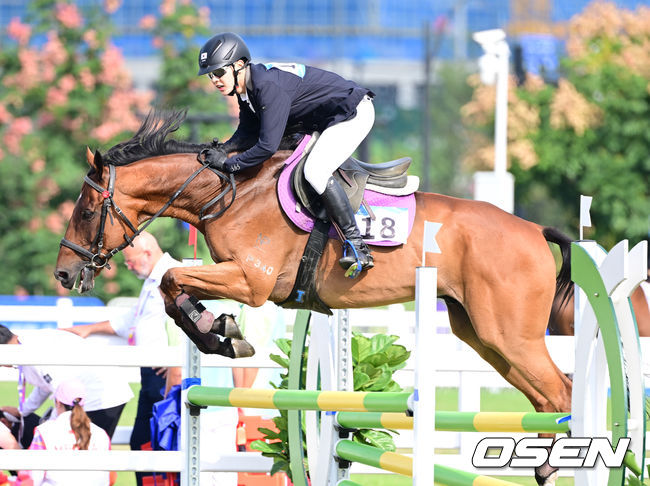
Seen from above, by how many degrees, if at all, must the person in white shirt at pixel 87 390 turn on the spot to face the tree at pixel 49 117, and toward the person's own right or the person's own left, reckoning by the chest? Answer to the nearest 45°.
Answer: approximately 90° to the person's own right

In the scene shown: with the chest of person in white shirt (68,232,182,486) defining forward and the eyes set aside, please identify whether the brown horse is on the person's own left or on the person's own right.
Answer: on the person's own left

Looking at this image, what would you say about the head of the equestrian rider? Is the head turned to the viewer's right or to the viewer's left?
to the viewer's left

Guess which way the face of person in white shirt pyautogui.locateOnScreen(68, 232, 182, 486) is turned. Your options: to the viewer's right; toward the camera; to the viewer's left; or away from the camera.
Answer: to the viewer's left

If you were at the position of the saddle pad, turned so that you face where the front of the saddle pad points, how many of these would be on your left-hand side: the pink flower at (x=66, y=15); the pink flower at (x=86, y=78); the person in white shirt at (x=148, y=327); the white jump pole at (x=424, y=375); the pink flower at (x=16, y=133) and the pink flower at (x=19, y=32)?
1

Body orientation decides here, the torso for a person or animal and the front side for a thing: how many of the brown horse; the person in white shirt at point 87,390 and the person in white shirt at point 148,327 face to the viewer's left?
3

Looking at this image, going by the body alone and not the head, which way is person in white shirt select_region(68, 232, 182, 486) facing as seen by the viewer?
to the viewer's left

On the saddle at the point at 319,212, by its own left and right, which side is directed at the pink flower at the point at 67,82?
right

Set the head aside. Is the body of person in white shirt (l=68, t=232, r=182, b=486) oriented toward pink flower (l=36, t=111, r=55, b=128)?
no

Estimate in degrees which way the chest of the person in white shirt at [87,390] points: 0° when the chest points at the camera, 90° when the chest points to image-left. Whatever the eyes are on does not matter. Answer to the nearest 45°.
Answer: approximately 90°

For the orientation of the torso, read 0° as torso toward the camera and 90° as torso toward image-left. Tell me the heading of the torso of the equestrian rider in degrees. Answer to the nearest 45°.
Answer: approximately 90°

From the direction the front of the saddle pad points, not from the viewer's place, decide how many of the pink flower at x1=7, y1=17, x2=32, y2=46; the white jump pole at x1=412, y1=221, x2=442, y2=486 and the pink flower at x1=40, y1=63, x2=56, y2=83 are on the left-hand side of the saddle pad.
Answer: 1

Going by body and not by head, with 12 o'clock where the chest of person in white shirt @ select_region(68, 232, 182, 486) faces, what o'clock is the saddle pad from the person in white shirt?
The saddle pad is roughly at 8 o'clock from the person in white shirt.

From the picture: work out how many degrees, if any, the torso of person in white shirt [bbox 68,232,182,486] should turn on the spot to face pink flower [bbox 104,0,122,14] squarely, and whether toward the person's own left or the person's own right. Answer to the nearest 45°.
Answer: approximately 90° to the person's own right

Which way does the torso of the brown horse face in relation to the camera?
to the viewer's left

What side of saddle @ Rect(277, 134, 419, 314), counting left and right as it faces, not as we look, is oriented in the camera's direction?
left
